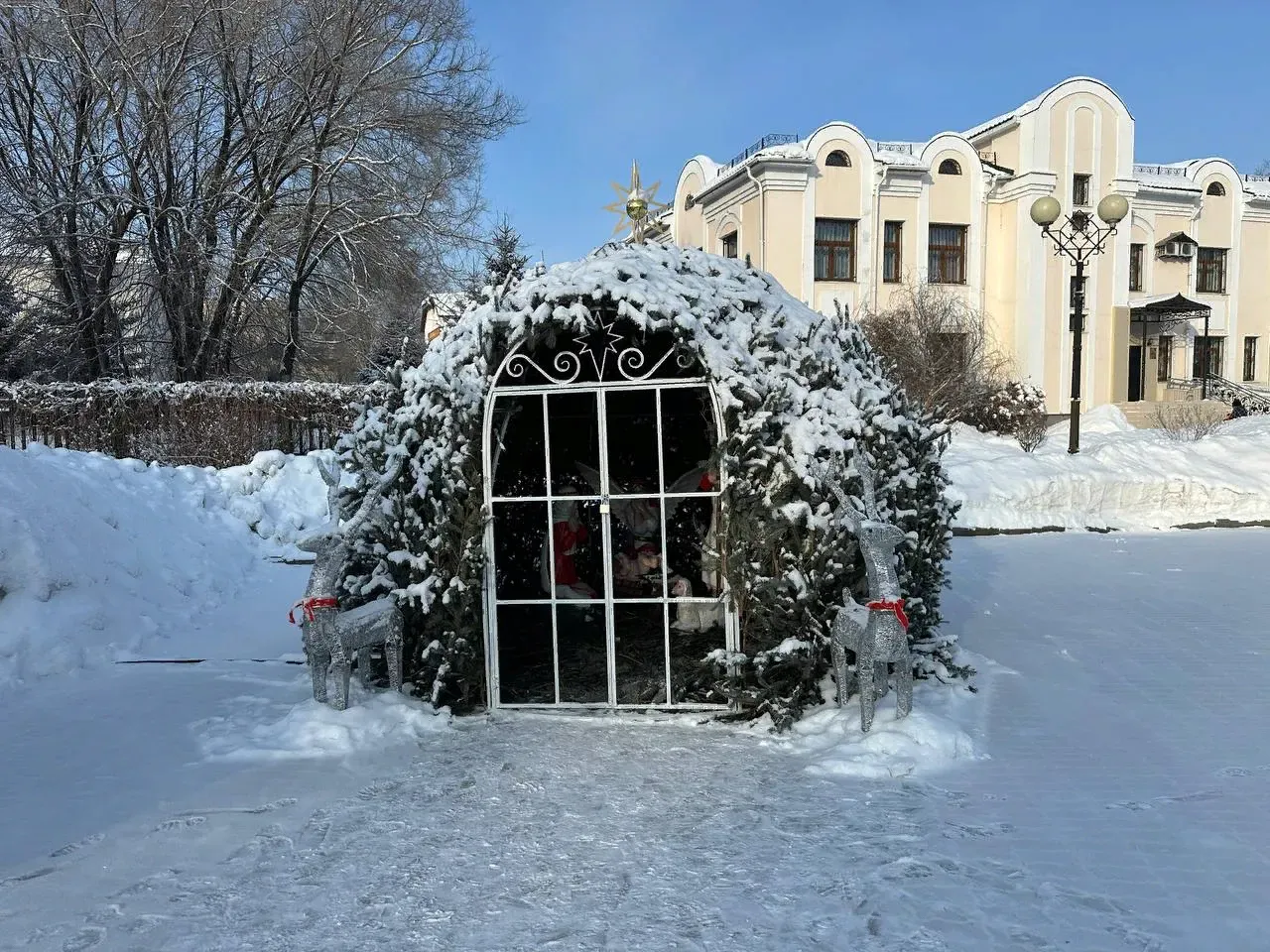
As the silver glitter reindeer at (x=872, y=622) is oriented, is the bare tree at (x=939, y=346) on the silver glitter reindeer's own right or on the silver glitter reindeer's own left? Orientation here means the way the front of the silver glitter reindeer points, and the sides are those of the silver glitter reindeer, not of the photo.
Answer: on the silver glitter reindeer's own left

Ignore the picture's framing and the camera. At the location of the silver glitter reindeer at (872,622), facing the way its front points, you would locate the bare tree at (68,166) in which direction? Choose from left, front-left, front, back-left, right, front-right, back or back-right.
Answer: back

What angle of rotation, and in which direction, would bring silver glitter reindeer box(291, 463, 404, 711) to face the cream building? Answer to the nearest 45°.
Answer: approximately 180°

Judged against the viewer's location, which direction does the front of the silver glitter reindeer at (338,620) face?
facing the viewer and to the left of the viewer

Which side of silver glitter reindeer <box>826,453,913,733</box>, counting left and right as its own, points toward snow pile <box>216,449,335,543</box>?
back

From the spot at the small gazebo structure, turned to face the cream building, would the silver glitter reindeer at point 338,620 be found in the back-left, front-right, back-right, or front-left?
back-left

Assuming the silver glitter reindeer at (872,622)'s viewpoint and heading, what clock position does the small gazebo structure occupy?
The small gazebo structure is roughly at 5 o'clock from the silver glitter reindeer.

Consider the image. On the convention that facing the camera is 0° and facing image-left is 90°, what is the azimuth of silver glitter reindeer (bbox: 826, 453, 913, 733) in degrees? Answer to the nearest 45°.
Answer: approximately 315°

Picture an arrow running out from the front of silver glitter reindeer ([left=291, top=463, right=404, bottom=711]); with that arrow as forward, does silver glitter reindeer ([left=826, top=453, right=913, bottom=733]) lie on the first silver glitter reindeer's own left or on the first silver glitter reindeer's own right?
on the first silver glitter reindeer's own left

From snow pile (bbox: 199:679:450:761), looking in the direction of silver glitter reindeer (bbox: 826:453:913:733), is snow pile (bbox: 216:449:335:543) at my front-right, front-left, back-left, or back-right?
back-left

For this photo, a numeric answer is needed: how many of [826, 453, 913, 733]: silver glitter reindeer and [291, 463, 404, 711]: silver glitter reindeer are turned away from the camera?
0

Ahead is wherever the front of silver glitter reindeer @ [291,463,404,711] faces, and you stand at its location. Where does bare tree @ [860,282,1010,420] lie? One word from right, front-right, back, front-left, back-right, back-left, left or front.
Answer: back
